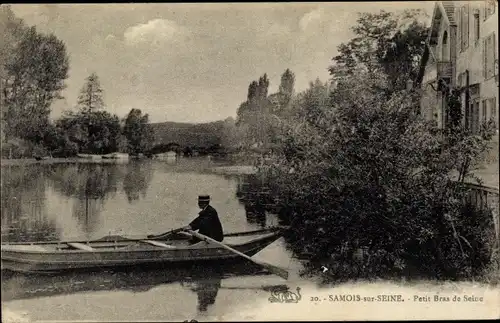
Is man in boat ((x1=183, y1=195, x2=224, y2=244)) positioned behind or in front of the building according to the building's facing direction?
in front

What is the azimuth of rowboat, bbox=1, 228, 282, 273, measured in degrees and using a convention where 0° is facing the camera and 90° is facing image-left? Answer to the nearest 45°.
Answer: approximately 270°

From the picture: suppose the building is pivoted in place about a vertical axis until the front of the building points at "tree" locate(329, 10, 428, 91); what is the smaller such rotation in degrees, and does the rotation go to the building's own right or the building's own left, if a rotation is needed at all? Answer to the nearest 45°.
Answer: approximately 45° to the building's own right

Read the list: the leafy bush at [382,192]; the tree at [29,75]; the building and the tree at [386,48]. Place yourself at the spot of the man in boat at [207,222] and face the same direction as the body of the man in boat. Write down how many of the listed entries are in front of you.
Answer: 1

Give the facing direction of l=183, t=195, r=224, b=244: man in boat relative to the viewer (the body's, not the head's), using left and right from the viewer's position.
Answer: facing to the left of the viewer

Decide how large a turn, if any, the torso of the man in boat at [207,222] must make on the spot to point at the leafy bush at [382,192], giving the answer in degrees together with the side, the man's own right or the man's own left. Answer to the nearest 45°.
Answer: approximately 180°

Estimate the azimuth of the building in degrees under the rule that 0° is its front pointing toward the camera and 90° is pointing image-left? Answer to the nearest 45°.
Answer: approximately 45°
